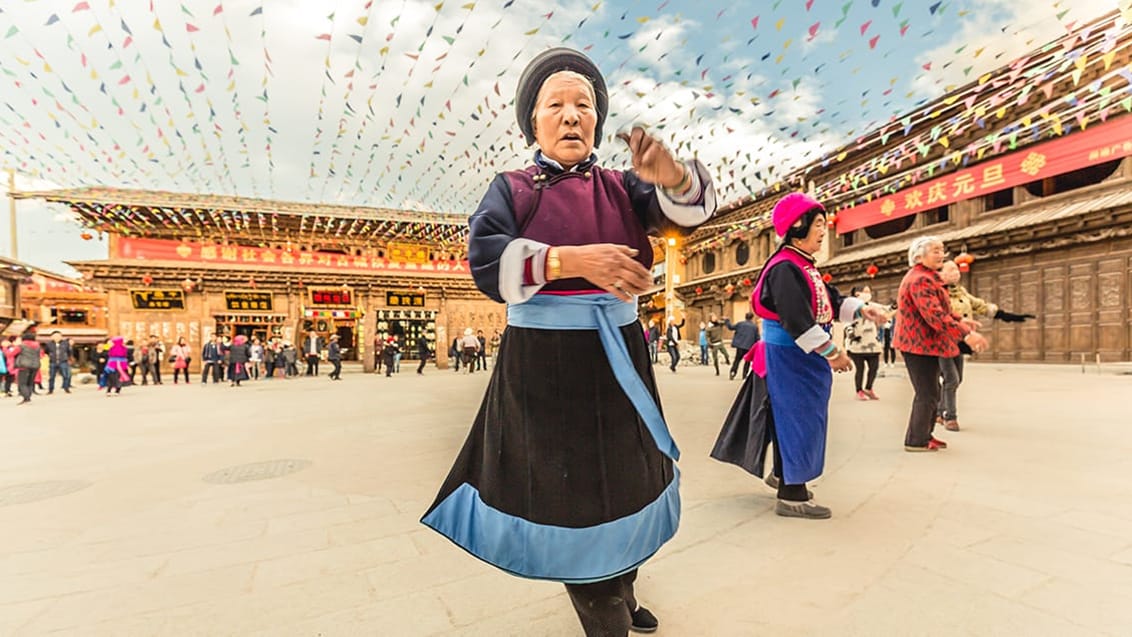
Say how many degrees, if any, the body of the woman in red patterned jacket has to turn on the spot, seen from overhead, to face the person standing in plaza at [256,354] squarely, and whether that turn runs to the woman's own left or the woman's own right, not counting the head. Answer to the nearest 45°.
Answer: approximately 180°

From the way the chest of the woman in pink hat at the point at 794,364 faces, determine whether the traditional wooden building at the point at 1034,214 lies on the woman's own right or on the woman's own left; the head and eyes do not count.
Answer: on the woman's own left

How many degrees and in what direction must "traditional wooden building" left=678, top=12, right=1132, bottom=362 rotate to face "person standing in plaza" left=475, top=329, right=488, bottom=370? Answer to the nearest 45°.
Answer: approximately 45° to its right

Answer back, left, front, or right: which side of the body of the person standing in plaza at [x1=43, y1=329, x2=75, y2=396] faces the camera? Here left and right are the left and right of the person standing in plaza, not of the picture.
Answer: front

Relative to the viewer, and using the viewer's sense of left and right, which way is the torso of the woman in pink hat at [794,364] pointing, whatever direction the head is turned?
facing to the right of the viewer

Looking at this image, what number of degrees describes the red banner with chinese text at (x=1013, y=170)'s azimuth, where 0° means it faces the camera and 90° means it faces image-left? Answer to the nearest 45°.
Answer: approximately 45°

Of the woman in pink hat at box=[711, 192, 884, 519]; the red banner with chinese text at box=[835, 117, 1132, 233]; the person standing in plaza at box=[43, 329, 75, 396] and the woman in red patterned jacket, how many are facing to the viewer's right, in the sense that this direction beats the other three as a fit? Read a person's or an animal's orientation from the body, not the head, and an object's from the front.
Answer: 2

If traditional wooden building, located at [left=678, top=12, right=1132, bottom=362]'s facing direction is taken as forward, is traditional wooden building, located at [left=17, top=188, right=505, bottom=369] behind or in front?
in front

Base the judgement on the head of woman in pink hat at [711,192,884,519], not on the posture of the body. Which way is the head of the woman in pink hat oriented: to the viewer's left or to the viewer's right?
to the viewer's right

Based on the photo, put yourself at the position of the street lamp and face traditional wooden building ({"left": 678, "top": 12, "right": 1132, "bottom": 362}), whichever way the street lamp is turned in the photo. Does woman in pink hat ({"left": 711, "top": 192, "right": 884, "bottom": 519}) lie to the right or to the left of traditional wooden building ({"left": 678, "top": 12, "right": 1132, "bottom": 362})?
right

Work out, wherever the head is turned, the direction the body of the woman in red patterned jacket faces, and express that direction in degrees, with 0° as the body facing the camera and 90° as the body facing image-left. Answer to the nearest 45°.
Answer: approximately 270°

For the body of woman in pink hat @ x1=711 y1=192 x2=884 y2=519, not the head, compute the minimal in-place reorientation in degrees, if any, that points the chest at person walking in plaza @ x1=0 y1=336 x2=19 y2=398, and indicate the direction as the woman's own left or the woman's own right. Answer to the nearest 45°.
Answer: approximately 180°

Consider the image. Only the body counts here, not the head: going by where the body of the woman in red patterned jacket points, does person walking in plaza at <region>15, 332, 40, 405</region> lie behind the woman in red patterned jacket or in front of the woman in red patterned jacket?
behind

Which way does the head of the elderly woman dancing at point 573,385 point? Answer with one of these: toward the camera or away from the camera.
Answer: toward the camera

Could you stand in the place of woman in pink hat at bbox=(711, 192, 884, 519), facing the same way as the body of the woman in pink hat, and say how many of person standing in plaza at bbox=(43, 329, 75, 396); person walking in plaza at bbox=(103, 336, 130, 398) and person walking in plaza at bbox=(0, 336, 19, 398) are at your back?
3

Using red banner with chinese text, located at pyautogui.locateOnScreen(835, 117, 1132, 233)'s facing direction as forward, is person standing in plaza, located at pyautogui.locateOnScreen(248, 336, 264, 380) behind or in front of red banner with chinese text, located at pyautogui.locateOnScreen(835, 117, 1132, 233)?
in front

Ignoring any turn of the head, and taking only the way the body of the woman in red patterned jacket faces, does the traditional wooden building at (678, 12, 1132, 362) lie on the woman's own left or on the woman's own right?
on the woman's own left
